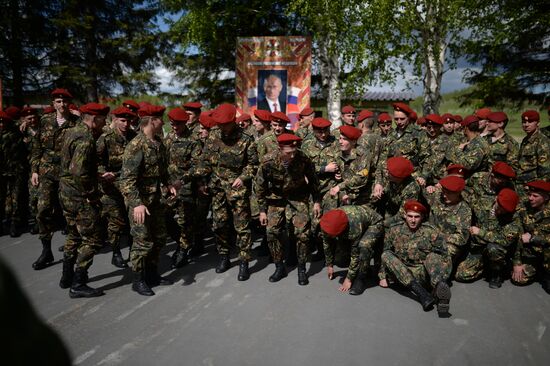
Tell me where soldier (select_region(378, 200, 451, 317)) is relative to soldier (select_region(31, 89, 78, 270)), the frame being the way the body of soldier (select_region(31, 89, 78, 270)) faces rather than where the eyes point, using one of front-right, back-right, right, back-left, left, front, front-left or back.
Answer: front-left

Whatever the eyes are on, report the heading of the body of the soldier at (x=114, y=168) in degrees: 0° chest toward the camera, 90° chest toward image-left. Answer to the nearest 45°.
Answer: approximately 315°

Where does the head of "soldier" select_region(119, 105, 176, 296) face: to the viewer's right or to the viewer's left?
to the viewer's right

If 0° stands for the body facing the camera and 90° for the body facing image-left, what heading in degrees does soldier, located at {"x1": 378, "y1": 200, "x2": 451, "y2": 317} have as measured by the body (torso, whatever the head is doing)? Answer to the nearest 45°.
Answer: approximately 0°

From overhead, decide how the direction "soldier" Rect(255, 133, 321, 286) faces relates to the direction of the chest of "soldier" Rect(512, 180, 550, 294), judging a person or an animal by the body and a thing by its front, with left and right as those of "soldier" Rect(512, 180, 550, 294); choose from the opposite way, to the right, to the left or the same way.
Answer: to the left

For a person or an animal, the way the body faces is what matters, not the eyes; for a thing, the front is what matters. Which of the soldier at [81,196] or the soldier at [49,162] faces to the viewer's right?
the soldier at [81,196]

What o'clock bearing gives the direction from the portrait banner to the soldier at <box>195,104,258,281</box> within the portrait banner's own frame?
The soldier is roughly at 12 o'clock from the portrait banner.

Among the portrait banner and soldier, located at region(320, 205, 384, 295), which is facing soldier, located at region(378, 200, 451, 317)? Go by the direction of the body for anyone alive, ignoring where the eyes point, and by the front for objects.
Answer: the portrait banner

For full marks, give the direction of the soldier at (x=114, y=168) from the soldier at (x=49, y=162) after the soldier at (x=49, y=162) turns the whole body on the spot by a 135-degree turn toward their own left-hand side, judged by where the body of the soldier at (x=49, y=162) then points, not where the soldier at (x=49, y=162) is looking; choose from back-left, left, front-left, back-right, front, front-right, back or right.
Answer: right

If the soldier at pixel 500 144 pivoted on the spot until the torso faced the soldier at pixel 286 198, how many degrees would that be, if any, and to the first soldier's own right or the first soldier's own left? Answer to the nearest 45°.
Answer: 0° — they already face them

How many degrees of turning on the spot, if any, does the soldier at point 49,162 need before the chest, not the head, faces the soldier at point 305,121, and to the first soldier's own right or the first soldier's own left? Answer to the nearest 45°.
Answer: approximately 90° to the first soldier's own left

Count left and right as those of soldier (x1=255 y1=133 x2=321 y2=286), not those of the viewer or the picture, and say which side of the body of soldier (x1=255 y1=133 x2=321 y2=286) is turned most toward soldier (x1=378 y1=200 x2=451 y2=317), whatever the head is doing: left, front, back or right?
left

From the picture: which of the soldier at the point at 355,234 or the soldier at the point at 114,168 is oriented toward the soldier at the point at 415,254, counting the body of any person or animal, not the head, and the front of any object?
the soldier at the point at 114,168
